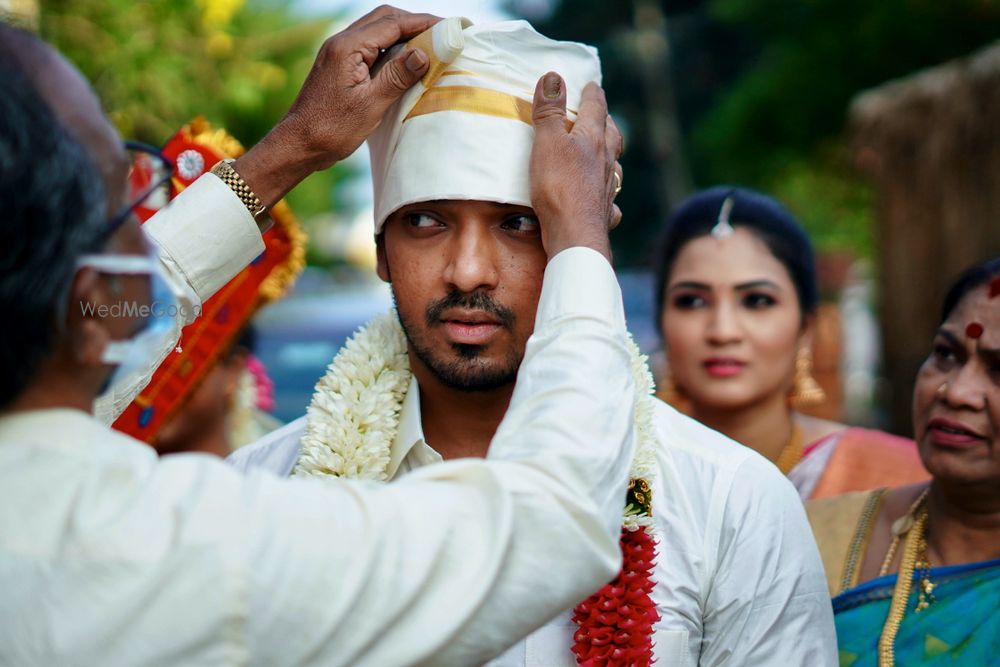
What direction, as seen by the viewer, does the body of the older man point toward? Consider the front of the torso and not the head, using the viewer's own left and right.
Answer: facing away from the viewer and to the right of the viewer

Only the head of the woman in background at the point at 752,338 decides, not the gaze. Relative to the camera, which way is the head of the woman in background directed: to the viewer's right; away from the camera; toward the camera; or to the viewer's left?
toward the camera

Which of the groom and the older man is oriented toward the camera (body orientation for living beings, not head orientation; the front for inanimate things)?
the groom

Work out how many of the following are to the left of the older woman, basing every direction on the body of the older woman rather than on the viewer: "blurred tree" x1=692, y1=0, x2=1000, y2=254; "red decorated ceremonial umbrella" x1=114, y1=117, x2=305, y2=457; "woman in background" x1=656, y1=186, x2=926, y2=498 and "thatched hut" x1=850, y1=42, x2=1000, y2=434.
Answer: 0

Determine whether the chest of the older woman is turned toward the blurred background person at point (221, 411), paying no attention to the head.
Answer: no

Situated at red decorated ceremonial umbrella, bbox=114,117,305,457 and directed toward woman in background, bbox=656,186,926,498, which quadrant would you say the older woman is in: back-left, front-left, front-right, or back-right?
front-right

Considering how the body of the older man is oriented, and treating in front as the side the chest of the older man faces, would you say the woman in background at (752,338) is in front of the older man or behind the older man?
in front

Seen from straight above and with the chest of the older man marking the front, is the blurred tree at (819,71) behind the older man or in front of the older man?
in front

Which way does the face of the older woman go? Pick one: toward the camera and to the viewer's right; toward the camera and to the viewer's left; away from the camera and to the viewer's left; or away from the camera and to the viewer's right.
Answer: toward the camera and to the viewer's left

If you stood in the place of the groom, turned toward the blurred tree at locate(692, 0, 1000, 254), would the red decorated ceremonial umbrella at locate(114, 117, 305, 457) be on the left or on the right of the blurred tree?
left

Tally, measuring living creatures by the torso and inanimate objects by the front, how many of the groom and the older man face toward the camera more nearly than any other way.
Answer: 1

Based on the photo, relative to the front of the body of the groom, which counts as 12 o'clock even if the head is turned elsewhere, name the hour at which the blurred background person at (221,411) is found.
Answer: The blurred background person is roughly at 5 o'clock from the groom.

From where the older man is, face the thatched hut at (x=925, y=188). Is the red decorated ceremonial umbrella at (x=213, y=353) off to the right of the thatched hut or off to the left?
left

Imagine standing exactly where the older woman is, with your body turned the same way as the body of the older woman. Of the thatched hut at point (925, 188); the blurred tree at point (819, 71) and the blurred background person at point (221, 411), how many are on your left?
0

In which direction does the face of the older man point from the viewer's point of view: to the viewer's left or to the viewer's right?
to the viewer's right

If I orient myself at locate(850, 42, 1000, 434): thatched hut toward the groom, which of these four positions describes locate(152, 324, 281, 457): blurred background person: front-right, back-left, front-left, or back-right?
front-right

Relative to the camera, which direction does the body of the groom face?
toward the camera

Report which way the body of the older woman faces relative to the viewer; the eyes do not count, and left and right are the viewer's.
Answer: facing the viewer and to the left of the viewer
